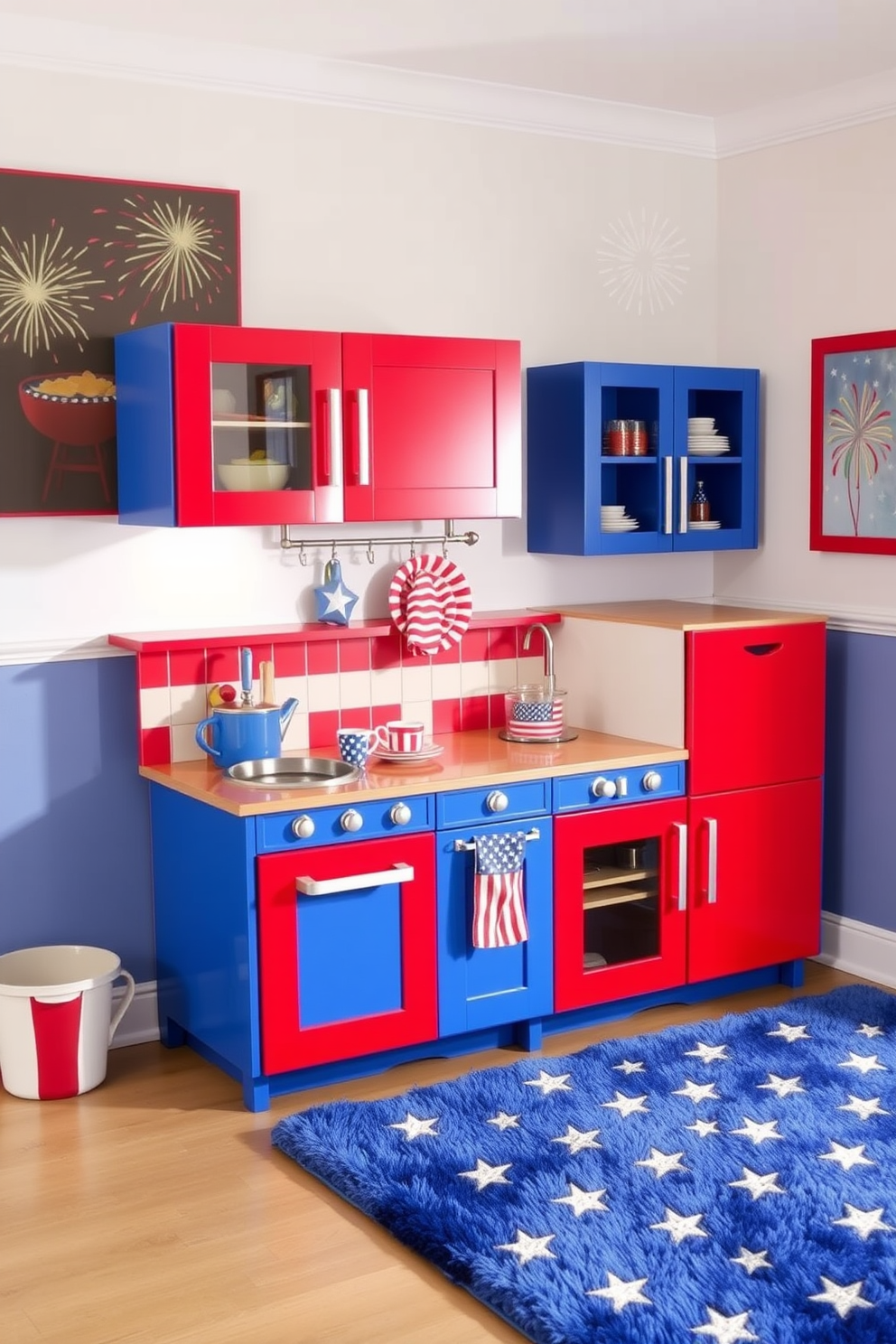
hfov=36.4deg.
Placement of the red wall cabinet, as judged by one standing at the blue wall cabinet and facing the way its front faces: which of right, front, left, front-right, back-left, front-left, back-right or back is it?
right

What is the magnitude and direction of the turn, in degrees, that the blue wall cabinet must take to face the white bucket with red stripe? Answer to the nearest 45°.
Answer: approximately 90° to its right

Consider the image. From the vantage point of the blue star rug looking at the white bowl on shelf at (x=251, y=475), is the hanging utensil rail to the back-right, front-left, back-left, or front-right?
front-right

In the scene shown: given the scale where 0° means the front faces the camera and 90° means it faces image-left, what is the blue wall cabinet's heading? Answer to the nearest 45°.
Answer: approximately 315°

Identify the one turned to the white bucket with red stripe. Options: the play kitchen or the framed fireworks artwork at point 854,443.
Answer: the framed fireworks artwork

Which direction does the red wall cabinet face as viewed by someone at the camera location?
facing the viewer and to the right of the viewer

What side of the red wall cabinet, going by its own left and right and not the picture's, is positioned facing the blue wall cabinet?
left

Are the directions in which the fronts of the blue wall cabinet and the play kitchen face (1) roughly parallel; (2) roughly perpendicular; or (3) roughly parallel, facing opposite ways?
roughly parallel

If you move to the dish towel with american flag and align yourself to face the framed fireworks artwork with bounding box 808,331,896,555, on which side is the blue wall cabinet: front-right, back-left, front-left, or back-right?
front-left

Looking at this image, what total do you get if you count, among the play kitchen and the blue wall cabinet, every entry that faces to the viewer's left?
0
